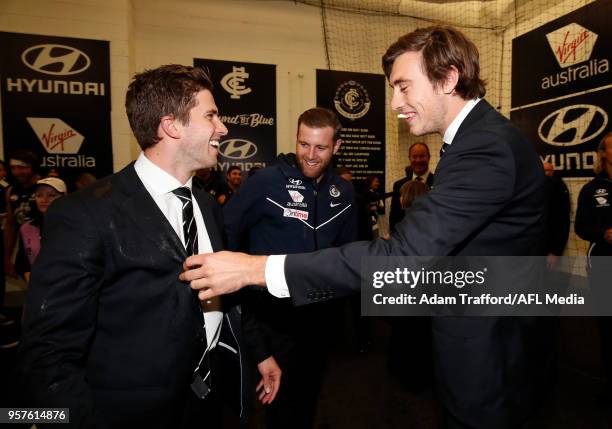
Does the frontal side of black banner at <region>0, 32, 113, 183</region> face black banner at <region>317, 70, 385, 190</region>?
no

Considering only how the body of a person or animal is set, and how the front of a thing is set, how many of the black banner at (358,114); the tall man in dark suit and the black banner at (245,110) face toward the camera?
2

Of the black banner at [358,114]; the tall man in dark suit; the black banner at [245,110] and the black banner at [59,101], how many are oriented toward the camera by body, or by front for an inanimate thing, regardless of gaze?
3

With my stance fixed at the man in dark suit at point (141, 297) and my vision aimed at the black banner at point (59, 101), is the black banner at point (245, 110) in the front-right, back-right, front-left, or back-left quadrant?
front-right

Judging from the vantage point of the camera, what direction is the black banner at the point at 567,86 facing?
facing the viewer and to the left of the viewer

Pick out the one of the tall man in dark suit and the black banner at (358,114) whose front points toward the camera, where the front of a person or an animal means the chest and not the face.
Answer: the black banner

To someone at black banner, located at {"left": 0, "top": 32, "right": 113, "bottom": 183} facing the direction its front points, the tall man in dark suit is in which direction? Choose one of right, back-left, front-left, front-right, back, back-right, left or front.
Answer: front

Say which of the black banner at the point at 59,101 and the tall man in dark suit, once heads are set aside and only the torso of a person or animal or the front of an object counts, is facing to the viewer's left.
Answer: the tall man in dark suit

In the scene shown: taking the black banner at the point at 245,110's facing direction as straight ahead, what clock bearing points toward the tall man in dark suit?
The tall man in dark suit is roughly at 12 o'clock from the black banner.

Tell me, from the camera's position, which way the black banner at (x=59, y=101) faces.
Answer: facing the viewer

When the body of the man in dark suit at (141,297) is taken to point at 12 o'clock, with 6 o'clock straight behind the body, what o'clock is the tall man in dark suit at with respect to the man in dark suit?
The tall man in dark suit is roughly at 11 o'clock from the man in dark suit.

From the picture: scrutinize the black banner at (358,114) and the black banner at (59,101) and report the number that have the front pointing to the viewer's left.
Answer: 0

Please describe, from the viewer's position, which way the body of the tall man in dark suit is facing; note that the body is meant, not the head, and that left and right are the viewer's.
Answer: facing to the left of the viewer

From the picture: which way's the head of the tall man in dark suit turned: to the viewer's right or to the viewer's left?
to the viewer's left

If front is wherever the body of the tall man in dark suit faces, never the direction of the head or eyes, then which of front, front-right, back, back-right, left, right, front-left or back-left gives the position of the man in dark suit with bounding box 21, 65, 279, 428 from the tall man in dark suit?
front

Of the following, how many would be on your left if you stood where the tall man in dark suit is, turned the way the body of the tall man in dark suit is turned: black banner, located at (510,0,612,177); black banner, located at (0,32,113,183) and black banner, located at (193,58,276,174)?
0

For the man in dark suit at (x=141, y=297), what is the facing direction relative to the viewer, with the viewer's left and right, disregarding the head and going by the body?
facing the viewer and to the right of the viewer

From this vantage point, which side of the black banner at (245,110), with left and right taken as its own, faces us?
front

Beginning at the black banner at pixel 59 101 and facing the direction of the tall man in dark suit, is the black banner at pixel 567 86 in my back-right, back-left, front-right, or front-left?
front-left

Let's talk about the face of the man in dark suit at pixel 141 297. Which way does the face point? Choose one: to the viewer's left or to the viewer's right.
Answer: to the viewer's right
